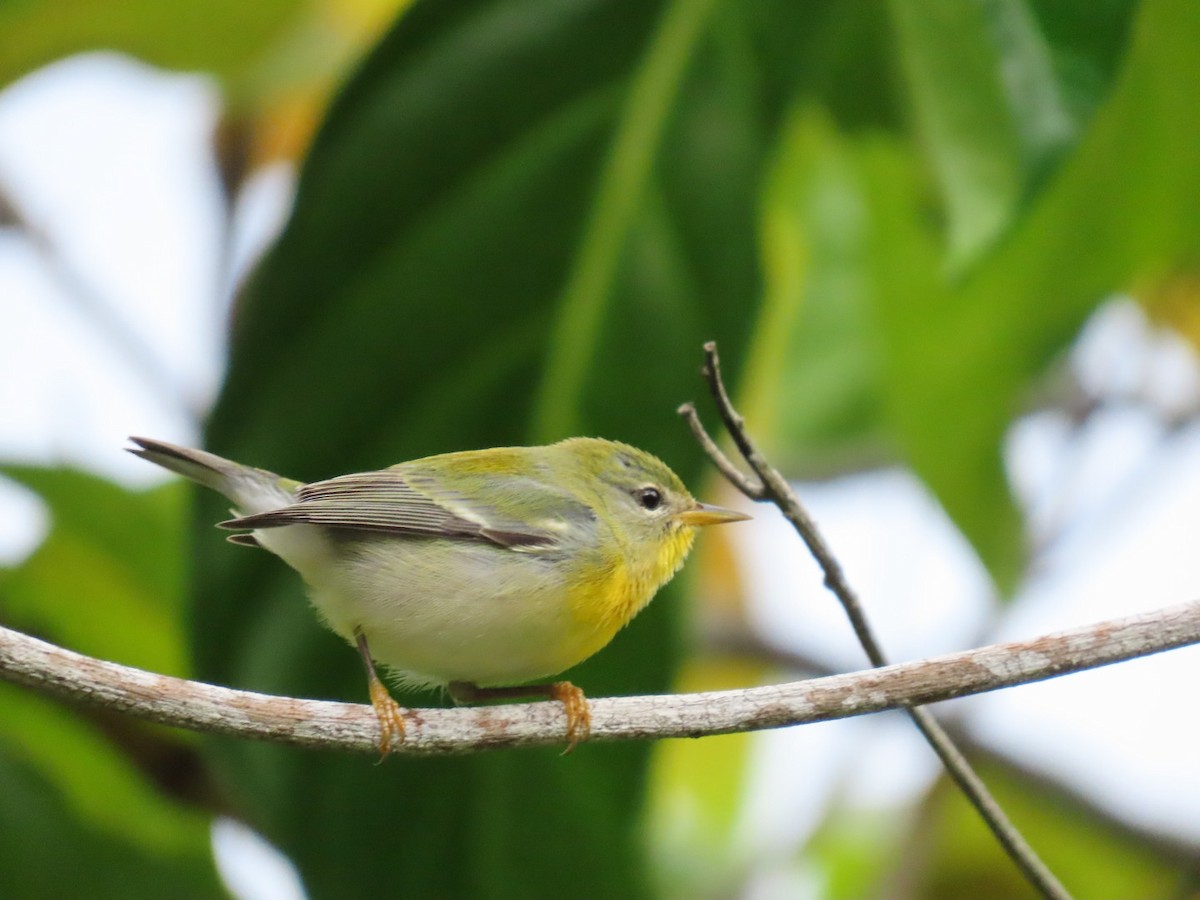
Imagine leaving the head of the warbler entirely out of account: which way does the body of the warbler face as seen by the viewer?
to the viewer's right

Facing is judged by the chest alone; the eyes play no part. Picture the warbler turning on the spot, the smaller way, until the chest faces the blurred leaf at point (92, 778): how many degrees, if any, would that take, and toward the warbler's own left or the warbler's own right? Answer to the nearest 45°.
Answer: approximately 135° to the warbler's own left
